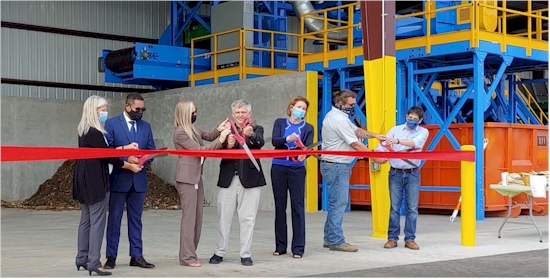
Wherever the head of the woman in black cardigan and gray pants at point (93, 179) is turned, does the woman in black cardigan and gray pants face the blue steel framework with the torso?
no

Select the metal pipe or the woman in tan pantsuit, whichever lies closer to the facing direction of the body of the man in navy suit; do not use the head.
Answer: the woman in tan pantsuit

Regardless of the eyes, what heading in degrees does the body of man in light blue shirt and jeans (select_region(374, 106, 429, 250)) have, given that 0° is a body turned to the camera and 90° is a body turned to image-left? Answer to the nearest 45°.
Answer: approximately 0°

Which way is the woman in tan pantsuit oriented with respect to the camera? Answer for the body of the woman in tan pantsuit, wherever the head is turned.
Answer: to the viewer's right

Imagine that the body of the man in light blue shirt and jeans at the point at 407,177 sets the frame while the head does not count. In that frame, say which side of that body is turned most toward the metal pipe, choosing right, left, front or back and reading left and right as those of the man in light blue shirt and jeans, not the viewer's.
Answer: back

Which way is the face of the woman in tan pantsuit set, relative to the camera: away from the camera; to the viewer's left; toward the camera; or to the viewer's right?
to the viewer's right

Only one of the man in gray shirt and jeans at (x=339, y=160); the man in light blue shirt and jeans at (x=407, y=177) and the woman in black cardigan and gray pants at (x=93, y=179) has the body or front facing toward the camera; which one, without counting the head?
the man in light blue shirt and jeans at (x=407, y=177)

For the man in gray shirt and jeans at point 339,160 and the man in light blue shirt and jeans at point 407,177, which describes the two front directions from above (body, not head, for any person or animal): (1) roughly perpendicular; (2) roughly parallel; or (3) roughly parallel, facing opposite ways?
roughly perpendicular

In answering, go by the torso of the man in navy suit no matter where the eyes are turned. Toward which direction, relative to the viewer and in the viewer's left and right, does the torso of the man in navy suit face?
facing the viewer and to the right of the viewer

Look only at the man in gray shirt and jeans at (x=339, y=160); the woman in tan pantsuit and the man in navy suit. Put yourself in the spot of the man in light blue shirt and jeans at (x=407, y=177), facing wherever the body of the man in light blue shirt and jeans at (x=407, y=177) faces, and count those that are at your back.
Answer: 0

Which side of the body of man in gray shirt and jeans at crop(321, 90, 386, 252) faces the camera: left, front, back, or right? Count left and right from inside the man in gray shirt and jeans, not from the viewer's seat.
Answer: right

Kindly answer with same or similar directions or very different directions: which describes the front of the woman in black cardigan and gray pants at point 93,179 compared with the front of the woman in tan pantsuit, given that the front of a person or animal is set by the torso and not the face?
same or similar directions

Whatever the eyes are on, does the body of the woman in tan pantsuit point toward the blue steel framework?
no

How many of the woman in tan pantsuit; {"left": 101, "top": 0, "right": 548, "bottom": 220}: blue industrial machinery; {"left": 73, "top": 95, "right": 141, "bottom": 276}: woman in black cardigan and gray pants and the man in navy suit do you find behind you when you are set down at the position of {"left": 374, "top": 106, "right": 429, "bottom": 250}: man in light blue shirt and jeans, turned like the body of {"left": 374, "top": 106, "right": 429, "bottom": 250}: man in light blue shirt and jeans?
1
